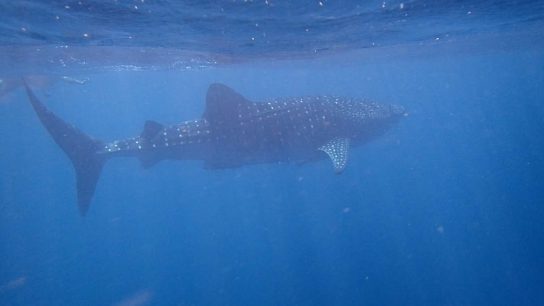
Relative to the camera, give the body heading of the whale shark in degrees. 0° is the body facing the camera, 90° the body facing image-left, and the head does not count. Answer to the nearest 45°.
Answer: approximately 270°
